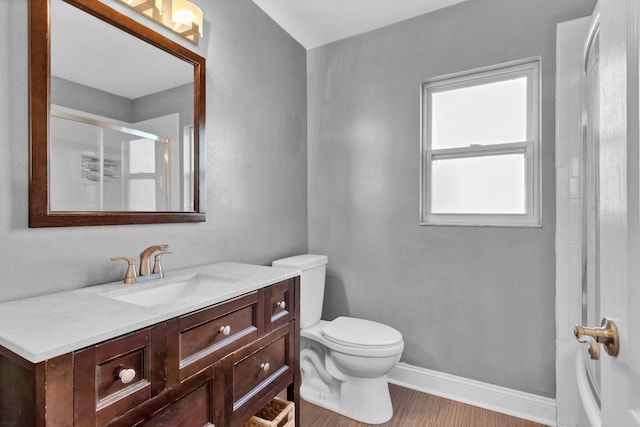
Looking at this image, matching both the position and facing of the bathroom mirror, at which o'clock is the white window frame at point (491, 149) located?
The white window frame is roughly at 11 o'clock from the bathroom mirror.

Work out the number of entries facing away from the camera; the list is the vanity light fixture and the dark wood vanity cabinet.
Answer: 0

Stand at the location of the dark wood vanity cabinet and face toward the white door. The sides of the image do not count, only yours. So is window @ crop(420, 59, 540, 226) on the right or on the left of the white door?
left

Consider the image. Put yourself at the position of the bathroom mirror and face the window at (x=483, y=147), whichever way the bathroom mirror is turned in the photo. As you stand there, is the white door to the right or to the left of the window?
right

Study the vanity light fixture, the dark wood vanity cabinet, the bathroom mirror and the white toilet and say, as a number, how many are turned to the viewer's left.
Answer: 0

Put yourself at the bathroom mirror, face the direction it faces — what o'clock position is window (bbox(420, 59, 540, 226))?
The window is roughly at 11 o'clock from the bathroom mirror.

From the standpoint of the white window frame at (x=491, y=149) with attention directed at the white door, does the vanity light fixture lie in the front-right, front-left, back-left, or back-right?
front-right

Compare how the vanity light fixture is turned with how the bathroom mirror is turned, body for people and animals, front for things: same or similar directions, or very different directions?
same or similar directions

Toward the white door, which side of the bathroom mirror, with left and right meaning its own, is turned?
front

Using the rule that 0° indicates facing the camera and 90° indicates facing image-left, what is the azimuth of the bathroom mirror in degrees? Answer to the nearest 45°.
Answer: approximately 315°

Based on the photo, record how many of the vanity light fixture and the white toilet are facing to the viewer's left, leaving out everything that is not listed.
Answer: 0

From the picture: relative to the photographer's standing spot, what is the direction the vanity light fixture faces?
facing the viewer and to the right of the viewer

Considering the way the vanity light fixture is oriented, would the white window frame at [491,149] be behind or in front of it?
in front
